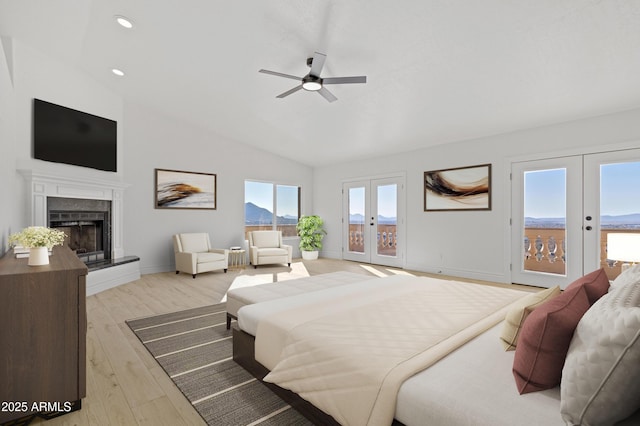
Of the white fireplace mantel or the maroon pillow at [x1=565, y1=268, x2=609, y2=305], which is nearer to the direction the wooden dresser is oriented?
the maroon pillow

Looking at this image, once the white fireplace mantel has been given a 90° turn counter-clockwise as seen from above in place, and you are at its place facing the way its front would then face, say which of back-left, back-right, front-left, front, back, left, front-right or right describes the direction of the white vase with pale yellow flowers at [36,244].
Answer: back-right

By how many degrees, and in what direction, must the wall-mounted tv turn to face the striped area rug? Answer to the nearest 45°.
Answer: approximately 45° to its right

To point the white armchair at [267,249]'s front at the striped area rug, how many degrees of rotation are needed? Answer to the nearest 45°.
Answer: approximately 45° to its right

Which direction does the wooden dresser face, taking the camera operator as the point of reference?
facing to the right of the viewer

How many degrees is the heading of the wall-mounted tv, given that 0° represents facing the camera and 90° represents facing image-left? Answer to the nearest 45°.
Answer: approximately 315°

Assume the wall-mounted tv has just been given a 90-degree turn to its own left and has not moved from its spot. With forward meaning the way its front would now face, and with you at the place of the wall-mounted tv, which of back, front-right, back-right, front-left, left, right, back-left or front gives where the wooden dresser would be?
back-right

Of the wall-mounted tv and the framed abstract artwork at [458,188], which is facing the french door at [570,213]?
the wall-mounted tv

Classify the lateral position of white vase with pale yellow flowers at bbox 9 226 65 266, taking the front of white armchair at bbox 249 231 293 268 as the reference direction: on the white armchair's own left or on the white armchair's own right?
on the white armchair's own right

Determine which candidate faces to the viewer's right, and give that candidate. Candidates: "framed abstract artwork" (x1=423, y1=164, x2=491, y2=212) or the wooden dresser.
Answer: the wooden dresser

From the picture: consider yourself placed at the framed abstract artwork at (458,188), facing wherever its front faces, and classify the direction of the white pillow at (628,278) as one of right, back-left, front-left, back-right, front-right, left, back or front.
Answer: front-left

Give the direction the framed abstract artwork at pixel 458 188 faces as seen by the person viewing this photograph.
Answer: facing the viewer and to the left of the viewer

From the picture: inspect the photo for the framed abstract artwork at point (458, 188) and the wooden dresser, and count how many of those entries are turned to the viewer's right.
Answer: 1

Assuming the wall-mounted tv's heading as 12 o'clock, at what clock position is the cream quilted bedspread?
The cream quilted bedspread is roughly at 1 o'clock from the wall-mounted tv.
